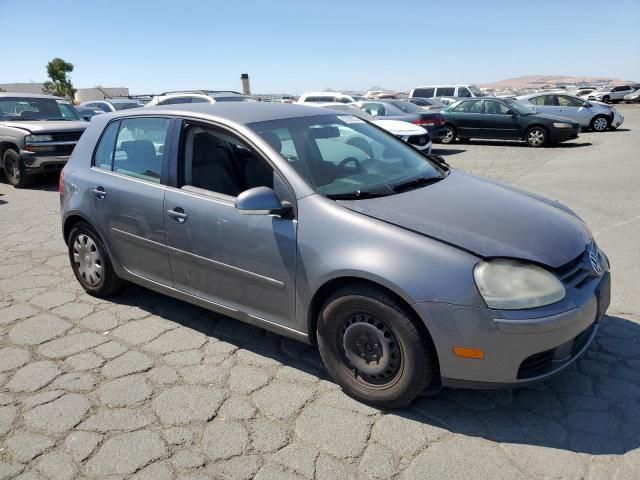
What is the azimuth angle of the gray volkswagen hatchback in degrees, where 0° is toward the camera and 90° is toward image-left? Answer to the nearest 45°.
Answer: approximately 315°

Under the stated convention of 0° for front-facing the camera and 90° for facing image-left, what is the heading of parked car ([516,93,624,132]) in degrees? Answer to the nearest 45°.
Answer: approximately 270°

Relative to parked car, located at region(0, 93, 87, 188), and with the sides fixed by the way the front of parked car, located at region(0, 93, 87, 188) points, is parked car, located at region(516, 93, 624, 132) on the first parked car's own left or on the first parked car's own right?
on the first parked car's own left

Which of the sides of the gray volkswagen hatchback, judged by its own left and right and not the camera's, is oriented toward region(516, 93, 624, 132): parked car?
left

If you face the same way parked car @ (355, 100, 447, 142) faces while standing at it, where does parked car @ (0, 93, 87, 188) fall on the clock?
parked car @ (0, 93, 87, 188) is roughly at 9 o'clock from parked car @ (355, 100, 447, 142).

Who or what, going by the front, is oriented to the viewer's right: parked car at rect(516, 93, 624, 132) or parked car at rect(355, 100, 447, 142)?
parked car at rect(516, 93, 624, 132)

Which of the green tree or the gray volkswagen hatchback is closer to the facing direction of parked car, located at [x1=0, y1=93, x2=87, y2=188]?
the gray volkswagen hatchback
